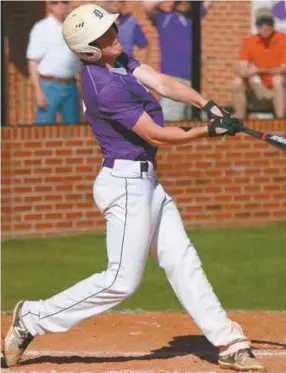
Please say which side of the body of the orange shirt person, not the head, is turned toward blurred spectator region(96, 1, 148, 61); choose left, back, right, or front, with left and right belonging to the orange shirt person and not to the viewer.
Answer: right

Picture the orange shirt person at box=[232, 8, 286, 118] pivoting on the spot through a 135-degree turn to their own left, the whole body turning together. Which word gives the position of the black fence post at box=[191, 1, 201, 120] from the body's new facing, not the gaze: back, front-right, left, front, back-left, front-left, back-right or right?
back-left

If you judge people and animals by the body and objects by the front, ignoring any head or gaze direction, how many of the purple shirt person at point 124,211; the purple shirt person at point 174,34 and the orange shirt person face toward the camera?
2

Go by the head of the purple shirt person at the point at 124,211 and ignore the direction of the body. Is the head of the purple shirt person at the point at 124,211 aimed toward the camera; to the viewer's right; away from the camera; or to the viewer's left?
to the viewer's right

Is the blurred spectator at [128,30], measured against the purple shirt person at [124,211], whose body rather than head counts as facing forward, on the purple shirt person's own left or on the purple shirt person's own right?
on the purple shirt person's own left

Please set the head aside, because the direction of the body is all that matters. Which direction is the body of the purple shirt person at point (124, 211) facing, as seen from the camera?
to the viewer's right

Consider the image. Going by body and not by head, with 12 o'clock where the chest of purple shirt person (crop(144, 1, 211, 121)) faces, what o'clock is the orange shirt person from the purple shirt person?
The orange shirt person is roughly at 9 o'clock from the purple shirt person.

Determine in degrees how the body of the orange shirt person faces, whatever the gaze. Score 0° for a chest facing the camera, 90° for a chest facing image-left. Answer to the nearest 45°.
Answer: approximately 0°

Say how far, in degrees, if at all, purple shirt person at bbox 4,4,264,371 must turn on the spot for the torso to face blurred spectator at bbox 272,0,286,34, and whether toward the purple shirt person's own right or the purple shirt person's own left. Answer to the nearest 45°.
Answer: approximately 90° to the purple shirt person's own left

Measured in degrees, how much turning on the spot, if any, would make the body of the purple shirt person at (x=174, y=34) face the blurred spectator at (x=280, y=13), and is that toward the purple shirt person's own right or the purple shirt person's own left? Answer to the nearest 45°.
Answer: approximately 90° to the purple shirt person's own left
